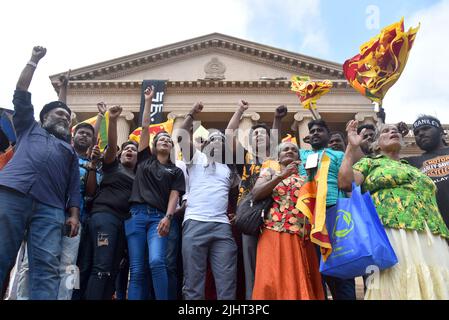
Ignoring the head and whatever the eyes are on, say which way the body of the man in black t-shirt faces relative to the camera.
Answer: toward the camera

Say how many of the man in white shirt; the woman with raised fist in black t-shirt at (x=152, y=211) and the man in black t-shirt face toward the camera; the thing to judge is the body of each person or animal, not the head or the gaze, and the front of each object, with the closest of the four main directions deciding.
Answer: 3

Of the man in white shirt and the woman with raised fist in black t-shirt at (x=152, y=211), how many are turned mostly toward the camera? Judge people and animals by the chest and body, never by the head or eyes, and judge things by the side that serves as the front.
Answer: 2

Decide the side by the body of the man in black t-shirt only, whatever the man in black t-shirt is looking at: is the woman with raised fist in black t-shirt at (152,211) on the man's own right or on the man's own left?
on the man's own right

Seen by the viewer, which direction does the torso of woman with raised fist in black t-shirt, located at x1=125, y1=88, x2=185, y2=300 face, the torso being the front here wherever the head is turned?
toward the camera

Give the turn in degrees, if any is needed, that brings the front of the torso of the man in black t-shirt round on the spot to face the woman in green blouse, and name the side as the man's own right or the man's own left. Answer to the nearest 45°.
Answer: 0° — they already face them

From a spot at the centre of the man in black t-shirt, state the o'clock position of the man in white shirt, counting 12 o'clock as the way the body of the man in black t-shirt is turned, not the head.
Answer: The man in white shirt is roughly at 2 o'clock from the man in black t-shirt.

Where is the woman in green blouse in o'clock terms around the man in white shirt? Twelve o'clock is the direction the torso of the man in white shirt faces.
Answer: The woman in green blouse is roughly at 10 o'clock from the man in white shirt.

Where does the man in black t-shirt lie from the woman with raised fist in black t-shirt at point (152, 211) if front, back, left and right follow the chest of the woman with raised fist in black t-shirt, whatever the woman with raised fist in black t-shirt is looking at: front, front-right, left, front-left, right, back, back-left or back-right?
left
